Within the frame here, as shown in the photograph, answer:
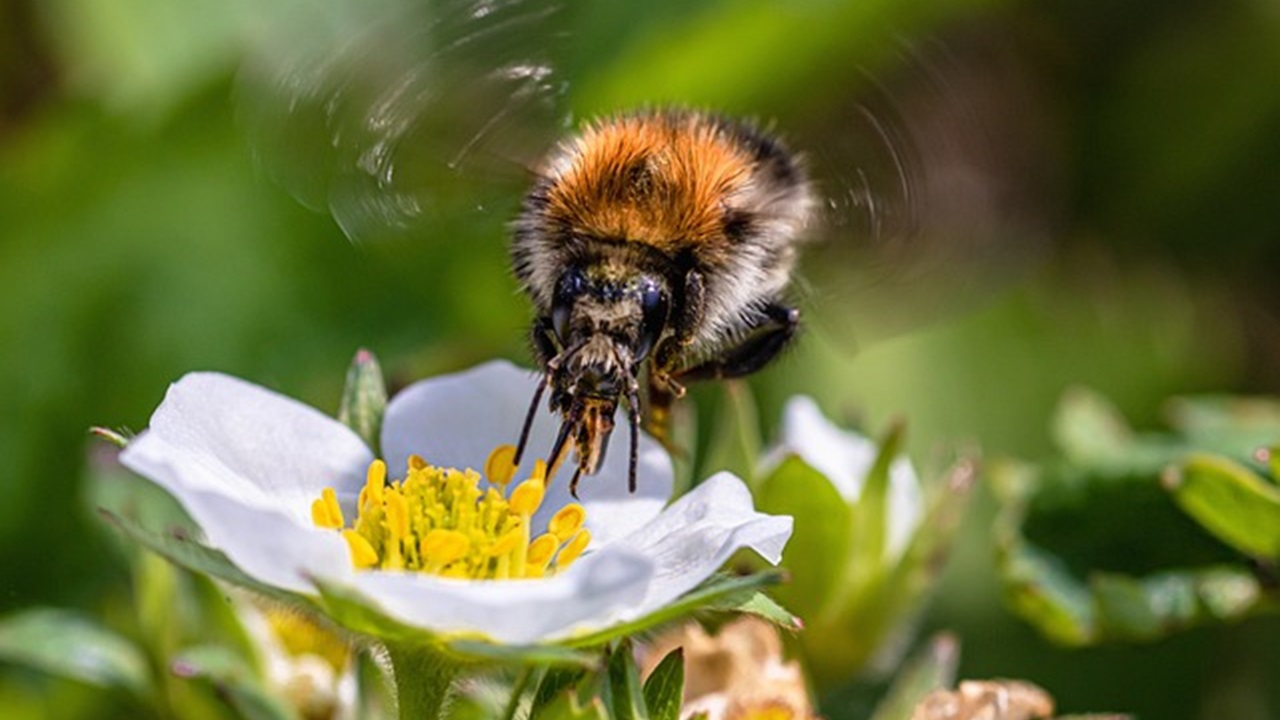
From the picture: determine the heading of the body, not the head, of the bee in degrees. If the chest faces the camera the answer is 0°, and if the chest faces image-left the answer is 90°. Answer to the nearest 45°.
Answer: approximately 0°

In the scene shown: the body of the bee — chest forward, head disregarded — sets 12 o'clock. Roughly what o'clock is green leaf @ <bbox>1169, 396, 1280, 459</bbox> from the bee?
The green leaf is roughly at 8 o'clock from the bee.

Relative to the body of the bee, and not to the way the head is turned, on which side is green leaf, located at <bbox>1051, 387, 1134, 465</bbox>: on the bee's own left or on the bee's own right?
on the bee's own left
